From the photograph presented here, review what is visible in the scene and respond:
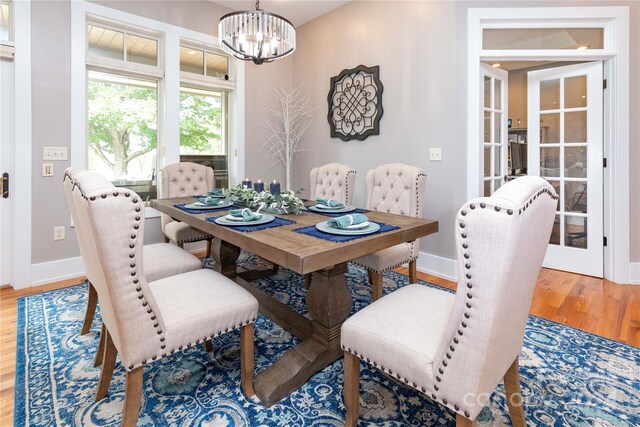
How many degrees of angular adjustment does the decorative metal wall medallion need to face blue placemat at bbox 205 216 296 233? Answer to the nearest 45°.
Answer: approximately 45° to its left

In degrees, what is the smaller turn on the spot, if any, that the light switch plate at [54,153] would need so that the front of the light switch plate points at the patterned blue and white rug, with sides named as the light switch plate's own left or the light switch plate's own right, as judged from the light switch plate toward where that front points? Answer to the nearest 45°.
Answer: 0° — it already faces it

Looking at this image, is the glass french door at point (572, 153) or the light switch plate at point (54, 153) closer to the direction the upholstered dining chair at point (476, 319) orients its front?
the light switch plate

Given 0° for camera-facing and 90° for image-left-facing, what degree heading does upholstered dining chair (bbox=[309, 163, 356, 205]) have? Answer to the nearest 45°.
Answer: approximately 45°

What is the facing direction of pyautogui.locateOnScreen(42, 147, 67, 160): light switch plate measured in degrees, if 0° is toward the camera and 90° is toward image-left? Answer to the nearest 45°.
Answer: approximately 0°

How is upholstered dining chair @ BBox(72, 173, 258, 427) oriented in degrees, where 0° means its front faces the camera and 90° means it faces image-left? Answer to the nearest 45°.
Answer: approximately 225°

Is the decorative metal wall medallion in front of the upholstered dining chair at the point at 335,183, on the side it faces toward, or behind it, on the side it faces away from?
behind

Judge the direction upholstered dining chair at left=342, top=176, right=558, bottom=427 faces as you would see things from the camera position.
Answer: facing away from the viewer and to the left of the viewer
